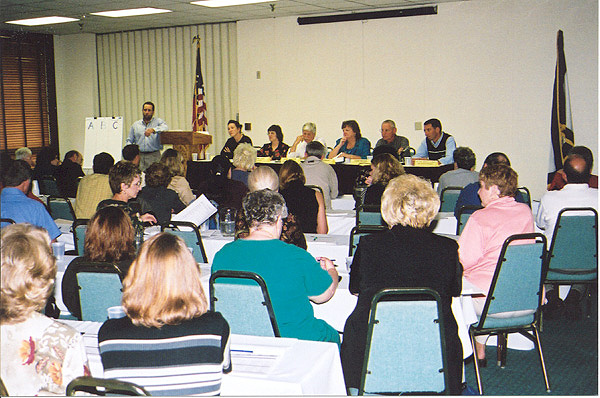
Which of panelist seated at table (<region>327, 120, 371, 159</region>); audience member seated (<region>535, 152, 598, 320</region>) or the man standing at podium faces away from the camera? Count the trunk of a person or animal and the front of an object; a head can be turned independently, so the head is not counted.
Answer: the audience member seated

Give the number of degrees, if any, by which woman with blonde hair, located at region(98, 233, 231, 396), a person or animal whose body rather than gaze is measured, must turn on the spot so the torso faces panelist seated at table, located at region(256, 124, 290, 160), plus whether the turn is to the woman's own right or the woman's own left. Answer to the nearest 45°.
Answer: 0° — they already face them

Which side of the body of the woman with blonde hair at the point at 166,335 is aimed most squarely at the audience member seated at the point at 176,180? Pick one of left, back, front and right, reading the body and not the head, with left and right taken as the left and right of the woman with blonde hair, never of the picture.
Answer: front

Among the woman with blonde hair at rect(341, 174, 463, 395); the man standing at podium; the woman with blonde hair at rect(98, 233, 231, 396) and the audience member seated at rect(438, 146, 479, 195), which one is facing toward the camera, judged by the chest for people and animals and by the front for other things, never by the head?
the man standing at podium

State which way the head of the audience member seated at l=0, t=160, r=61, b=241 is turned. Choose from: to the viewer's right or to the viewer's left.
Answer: to the viewer's right

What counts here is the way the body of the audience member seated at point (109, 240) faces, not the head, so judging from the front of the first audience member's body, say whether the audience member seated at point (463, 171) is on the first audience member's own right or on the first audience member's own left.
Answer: on the first audience member's own right

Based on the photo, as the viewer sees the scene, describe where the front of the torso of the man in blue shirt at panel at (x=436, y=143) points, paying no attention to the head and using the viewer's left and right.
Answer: facing the viewer and to the left of the viewer

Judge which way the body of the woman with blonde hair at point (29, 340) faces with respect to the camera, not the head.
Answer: away from the camera

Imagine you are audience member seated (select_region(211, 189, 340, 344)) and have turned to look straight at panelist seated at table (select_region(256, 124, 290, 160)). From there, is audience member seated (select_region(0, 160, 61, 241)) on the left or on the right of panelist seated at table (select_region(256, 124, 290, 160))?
left

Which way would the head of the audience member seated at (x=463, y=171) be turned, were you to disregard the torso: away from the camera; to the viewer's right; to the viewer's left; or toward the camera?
away from the camera

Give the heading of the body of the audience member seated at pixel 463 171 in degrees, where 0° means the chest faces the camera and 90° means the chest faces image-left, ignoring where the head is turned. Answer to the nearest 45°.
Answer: approximately 180°

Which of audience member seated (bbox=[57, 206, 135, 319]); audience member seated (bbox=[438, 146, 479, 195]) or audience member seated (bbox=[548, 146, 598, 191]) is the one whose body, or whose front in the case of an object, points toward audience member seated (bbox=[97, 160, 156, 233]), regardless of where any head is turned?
audience member seated (bbox=[57, 206, 135, 319])

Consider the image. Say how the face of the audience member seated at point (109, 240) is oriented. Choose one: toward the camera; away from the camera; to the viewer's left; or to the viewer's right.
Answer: away from the camera

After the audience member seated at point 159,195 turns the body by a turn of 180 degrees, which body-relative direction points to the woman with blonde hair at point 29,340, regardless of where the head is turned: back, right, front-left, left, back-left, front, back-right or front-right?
front

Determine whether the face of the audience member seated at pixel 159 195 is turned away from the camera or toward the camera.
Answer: away from the camera

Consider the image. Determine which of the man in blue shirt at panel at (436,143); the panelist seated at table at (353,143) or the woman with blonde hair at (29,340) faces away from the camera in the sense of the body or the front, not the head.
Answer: the woman with blonde hair

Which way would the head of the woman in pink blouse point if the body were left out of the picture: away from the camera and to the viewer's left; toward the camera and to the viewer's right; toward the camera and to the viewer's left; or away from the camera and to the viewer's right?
away from the camera and to the viewer's left

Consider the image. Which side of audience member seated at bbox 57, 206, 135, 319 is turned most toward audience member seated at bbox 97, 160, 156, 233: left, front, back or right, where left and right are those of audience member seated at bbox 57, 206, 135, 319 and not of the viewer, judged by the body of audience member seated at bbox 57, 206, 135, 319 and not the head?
front

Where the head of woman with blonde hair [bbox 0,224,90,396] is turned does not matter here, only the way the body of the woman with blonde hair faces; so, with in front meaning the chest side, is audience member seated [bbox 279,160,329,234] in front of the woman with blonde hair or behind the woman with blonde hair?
in front
